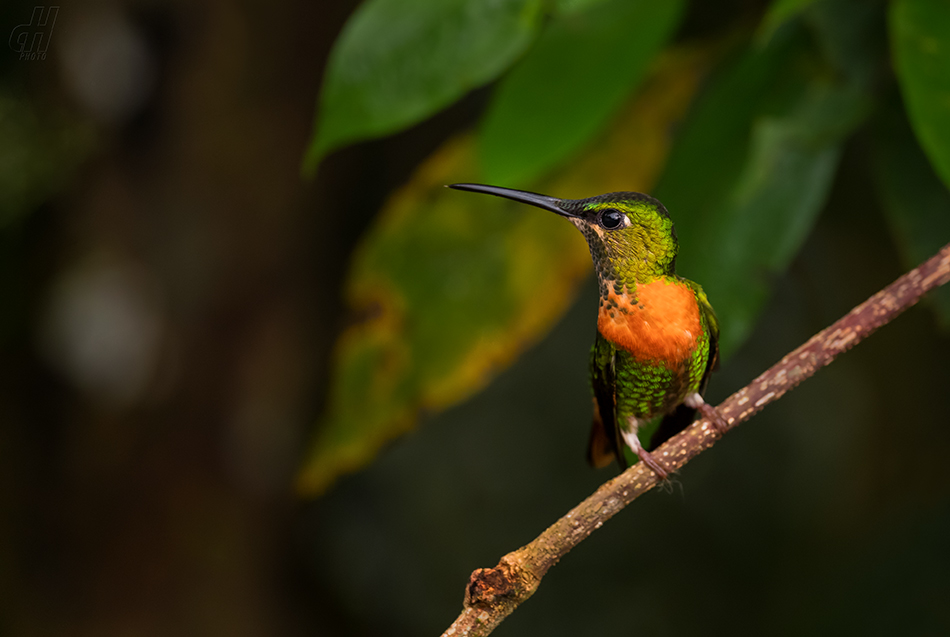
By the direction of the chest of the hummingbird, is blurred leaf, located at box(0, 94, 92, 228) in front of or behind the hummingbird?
behind

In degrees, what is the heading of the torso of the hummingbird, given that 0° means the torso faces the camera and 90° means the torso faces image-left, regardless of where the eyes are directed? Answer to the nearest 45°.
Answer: approximately 0°

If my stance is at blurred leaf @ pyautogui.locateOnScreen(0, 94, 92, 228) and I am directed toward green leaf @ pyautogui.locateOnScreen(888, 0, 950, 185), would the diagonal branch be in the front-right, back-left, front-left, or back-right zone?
front-right
